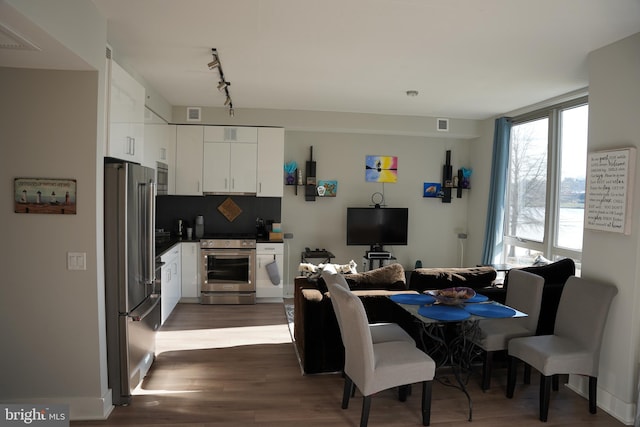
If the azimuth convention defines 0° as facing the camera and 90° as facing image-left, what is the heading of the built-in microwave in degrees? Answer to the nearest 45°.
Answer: approximately 270°

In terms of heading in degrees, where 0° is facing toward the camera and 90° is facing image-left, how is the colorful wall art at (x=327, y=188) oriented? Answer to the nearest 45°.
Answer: approximately 0°

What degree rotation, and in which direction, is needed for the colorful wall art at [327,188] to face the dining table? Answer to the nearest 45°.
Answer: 0° — it already faces it

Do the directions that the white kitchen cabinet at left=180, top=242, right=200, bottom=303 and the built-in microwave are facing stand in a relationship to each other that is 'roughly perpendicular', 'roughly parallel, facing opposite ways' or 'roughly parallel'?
roughly perpendicular

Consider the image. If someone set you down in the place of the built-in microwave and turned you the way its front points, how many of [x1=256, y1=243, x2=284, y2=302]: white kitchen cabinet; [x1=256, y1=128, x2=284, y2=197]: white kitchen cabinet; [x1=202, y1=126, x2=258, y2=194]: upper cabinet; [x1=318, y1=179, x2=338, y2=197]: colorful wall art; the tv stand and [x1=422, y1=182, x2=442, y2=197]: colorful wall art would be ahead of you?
6

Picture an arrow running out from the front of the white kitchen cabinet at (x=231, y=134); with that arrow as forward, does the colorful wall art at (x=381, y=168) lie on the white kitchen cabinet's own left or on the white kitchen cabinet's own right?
on the white kitchen cabinet's own left

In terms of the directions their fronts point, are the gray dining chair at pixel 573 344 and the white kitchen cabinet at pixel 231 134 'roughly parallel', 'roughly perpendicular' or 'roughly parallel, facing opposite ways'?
roughly perpendicular

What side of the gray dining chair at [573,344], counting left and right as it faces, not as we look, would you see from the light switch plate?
front

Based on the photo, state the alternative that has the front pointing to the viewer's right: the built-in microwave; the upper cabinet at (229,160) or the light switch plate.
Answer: the built-in microwave
